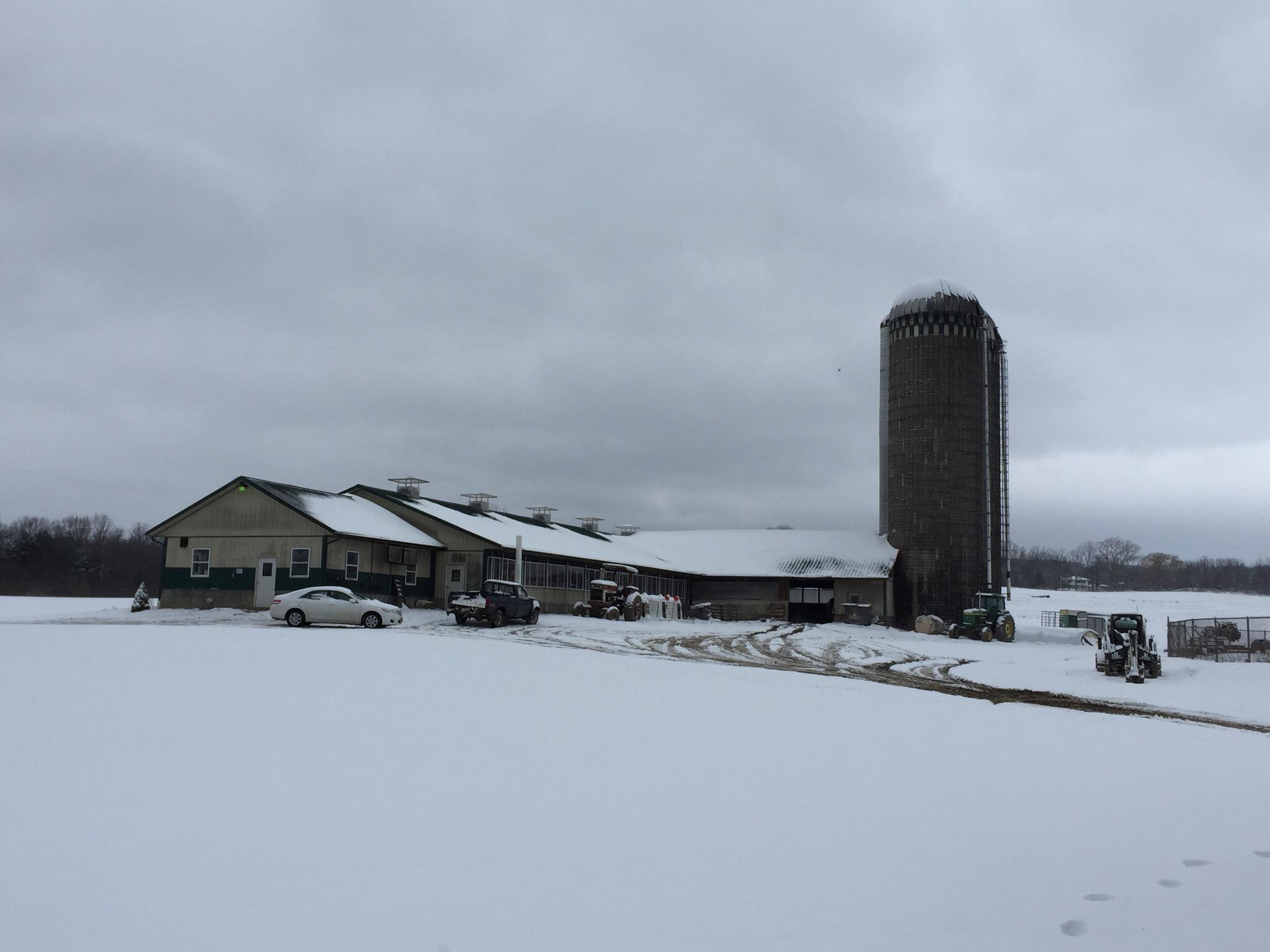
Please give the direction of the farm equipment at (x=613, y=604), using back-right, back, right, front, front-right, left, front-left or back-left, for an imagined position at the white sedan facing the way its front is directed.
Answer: front-left

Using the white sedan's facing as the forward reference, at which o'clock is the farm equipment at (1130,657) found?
The farm equipment is roughly at 1 o'clock from the white sedan.

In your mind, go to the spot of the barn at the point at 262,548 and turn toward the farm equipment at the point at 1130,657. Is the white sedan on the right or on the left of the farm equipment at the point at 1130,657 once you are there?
right

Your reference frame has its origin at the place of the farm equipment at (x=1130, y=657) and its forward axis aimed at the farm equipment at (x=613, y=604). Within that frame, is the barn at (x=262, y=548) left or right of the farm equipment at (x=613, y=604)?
left

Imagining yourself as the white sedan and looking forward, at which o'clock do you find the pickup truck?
The pickup truck is roughly at 11 o'clock from the white sedan.

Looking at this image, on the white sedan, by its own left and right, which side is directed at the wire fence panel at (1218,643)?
front

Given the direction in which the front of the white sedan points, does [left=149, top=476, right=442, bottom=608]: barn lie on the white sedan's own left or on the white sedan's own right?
on the white sedan's own left

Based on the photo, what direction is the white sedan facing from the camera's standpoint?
to the viewer's right
